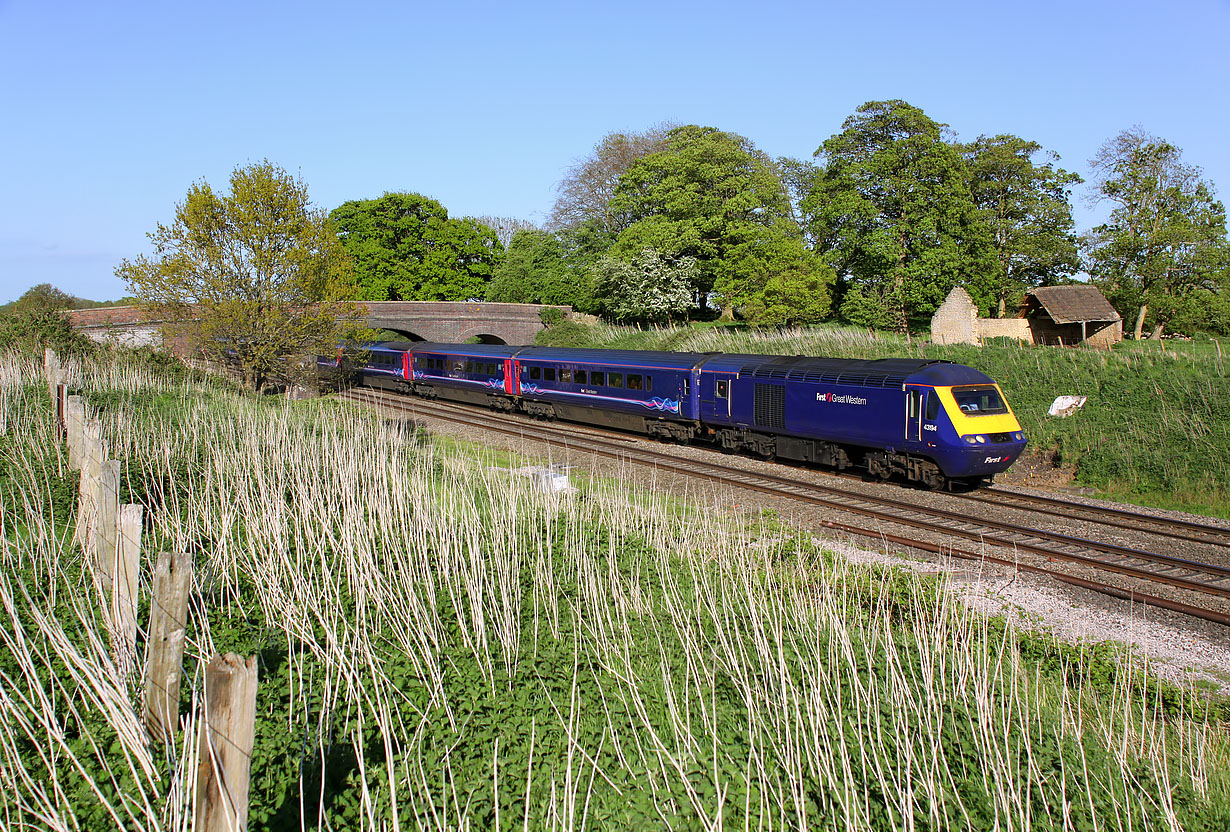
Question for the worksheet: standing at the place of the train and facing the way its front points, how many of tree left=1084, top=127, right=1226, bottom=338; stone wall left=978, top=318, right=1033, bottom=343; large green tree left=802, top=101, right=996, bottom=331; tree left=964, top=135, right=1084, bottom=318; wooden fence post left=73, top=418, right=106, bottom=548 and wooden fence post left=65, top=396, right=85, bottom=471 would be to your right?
2

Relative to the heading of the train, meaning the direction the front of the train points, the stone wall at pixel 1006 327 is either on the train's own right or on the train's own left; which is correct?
on the train's own left

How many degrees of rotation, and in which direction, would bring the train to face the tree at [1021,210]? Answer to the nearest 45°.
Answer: approximately 90° to its left

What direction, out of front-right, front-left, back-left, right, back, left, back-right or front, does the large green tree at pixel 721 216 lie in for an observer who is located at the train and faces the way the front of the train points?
back-left

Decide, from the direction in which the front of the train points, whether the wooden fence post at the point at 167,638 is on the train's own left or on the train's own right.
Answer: on the train's own right

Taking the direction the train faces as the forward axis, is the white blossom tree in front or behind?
behind

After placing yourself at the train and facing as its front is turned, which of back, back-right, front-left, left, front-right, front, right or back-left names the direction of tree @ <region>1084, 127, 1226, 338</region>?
left

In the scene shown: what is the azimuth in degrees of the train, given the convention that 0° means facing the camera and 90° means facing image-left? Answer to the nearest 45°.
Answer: approximately 315°

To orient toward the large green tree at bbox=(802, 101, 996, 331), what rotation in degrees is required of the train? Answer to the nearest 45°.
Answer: approximately 135° to its left

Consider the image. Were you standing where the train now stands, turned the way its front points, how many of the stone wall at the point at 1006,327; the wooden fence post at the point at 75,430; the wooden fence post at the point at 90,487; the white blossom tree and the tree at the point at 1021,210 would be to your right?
2
